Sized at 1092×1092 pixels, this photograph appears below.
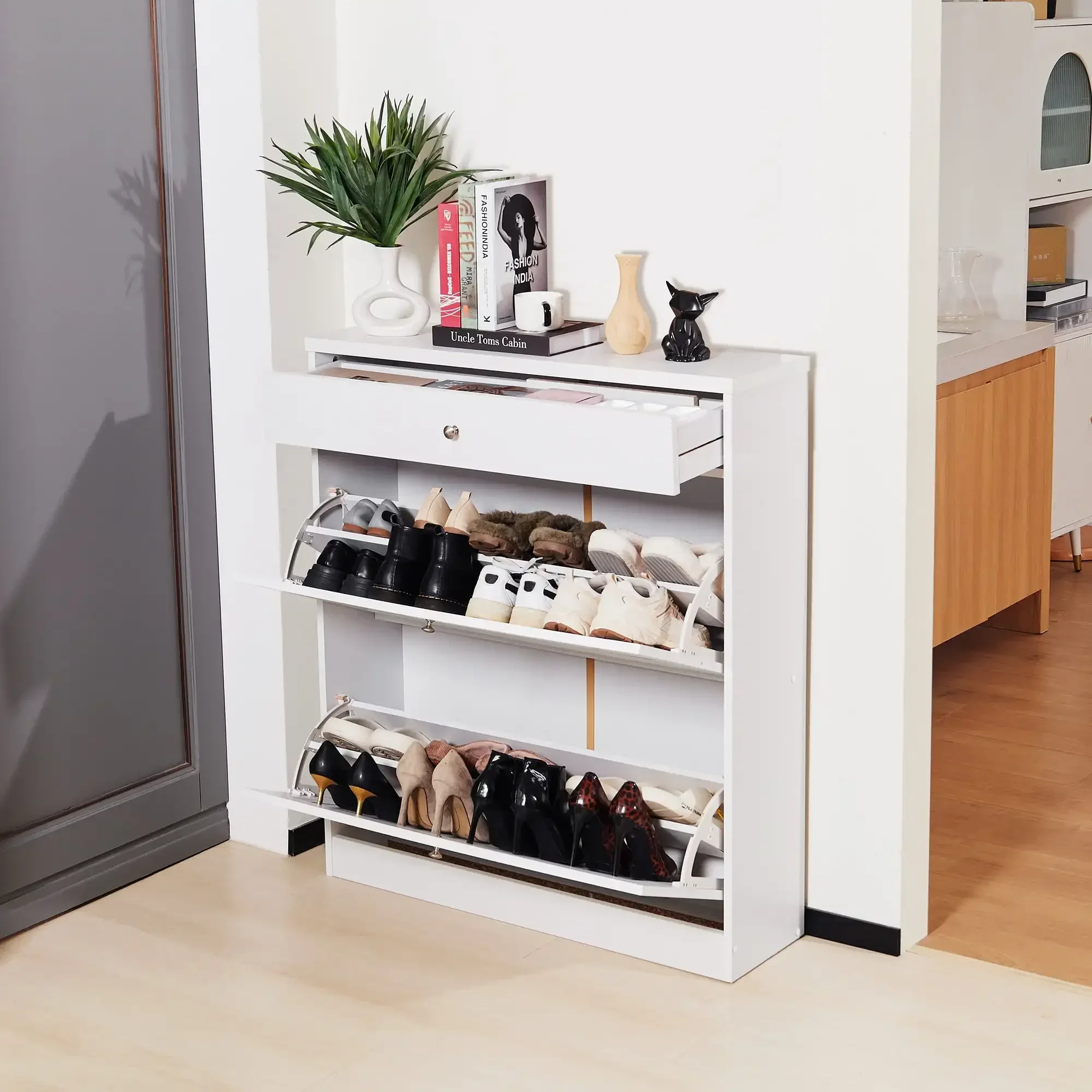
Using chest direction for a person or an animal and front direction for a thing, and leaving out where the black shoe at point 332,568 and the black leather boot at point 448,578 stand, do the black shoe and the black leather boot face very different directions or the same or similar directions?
same or similar directions

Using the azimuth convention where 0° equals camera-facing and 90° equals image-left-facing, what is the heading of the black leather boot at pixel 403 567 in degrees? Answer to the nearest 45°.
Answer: approximately 225°

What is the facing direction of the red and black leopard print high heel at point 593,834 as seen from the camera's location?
facing away from the viewer and to the right of the viewer

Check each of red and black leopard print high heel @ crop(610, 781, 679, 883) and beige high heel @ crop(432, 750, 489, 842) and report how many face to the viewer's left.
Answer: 0

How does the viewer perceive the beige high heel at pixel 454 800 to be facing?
facing away from the viewer and to the right of the viewer

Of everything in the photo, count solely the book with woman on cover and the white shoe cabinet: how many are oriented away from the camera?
0

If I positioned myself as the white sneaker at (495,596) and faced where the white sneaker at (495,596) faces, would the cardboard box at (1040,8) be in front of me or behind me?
in front
